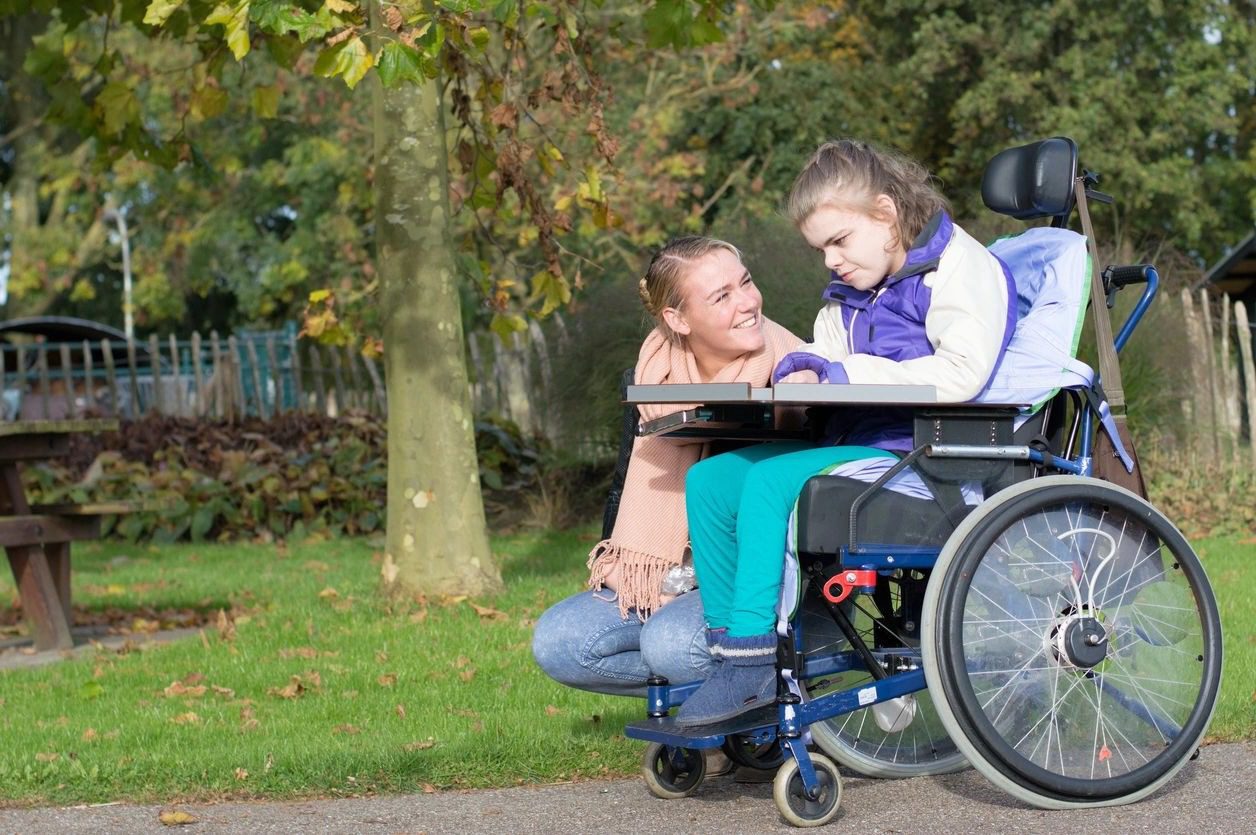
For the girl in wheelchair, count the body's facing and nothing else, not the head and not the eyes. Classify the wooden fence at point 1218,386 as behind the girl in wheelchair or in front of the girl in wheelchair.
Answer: behind

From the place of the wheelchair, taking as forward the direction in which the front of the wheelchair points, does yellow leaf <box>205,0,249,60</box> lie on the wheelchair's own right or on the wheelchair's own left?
on the wheelchair's own right

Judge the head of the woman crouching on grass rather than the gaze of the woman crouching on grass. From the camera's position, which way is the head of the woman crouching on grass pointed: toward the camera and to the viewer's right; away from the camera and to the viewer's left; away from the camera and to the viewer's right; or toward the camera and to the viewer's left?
toward the camera and to the viewer's right

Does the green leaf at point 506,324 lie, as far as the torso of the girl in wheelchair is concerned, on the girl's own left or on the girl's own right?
on the girl's own right

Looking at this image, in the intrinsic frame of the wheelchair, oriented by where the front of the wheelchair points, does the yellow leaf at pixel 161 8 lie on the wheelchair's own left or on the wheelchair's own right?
on the wheelchair's own right

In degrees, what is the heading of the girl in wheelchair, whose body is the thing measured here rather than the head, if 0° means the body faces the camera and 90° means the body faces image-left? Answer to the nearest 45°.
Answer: approximately 45°

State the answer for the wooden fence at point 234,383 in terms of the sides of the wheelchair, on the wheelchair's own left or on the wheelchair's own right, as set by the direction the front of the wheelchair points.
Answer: on the wheelchair's own right

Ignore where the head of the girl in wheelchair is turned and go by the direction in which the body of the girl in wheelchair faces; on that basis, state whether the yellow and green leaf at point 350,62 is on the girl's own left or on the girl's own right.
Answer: on the girl's own right

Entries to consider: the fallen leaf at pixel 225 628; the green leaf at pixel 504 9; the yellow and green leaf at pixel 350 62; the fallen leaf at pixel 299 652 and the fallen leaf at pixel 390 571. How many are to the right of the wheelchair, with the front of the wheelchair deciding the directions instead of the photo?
5

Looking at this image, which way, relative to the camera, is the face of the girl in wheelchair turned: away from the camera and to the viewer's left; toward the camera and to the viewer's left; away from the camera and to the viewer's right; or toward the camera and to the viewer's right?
toward the camera and to the viewer's left

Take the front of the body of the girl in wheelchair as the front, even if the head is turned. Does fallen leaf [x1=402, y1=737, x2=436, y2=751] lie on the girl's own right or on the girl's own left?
on the girl's own right

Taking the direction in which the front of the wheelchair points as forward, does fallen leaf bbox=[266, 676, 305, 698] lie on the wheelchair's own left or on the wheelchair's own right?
on the wheelchair's own right

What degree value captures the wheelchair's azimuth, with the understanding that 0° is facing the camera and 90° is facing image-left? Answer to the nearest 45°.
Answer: approximately 45°
